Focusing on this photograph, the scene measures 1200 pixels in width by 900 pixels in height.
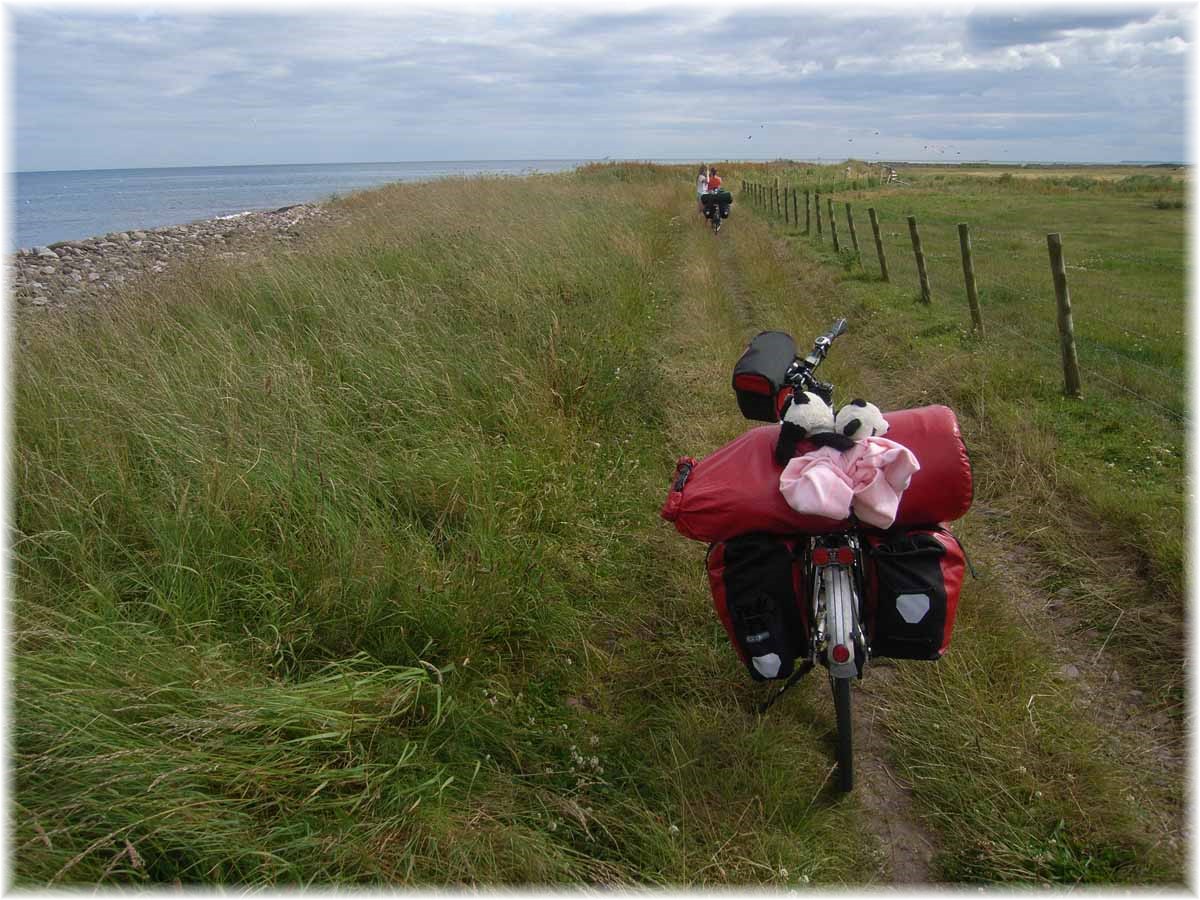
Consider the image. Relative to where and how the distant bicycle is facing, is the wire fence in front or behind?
behind

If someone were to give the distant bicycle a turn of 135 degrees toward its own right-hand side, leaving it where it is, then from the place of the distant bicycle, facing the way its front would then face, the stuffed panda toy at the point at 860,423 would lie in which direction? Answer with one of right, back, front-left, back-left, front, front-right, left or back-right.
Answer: front-right

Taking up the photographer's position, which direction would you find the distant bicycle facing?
facing away from the viewer

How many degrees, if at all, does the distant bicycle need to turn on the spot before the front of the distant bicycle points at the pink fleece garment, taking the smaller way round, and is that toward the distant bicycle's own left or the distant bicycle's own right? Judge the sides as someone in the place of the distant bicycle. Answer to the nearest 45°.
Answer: approximately 180°

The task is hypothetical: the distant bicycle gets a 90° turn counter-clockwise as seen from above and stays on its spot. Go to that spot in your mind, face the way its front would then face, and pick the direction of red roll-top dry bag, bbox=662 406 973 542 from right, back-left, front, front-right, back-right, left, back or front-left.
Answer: left

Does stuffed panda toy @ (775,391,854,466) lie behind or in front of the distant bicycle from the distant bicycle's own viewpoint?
behind
